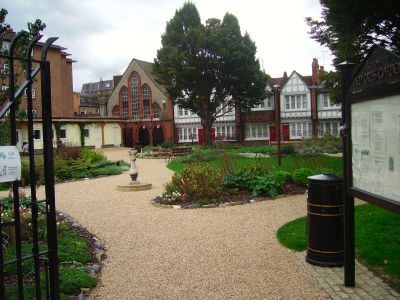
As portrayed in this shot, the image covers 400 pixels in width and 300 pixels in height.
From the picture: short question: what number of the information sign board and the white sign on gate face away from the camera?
0

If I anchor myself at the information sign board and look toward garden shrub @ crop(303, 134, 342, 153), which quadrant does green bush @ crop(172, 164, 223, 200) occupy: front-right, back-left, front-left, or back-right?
front-left

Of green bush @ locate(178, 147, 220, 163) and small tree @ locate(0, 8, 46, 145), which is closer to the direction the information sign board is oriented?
the small tree

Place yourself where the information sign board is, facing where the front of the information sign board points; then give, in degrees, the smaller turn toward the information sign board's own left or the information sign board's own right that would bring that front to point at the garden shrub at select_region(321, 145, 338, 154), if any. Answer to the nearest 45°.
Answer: approximately 135° to the information sign board's own right

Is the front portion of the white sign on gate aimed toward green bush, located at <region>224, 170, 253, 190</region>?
no

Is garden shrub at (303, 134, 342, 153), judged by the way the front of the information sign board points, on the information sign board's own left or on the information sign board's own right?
on the information sign board's own right

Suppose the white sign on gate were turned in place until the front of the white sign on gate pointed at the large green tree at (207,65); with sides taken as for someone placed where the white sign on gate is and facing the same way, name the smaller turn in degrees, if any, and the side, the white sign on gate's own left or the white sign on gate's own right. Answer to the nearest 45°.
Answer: approximately 135° to the white sign on gate's own left

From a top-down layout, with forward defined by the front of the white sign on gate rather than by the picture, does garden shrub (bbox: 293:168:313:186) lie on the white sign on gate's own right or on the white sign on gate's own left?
on the white sign on gate's own left

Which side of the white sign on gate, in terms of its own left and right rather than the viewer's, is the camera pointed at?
front

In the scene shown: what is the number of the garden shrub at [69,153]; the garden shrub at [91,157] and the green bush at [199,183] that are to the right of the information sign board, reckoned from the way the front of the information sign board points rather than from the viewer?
3

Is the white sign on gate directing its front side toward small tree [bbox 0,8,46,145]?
no

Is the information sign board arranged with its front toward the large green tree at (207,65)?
no

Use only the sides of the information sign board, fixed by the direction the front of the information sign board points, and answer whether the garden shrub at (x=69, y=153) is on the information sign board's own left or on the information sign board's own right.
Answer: on the information sign board's own right

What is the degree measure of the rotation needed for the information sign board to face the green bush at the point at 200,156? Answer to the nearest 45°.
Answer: approximately 90° to its right

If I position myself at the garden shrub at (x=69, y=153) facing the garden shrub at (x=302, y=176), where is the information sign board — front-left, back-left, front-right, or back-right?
front-right

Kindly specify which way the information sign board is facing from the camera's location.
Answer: facing the viewer and to the left of the viewer

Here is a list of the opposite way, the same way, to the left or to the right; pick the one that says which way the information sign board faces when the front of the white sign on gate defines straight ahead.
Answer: to the right

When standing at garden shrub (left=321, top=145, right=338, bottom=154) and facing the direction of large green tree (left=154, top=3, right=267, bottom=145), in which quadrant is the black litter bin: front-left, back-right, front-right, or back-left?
back-left
